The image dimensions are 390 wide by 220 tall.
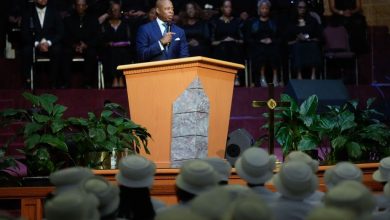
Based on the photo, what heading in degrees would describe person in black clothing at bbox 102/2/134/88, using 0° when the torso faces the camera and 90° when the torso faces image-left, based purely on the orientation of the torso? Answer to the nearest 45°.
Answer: approximately 0°

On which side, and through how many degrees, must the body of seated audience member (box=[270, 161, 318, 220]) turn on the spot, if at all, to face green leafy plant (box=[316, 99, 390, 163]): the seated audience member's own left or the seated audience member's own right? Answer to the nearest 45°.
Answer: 0° — they already face it

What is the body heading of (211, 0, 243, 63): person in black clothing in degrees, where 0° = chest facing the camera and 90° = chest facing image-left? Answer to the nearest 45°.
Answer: approximately 0°

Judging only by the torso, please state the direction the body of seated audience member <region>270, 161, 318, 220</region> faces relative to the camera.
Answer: away from the camera

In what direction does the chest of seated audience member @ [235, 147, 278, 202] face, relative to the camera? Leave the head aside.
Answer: away from the camera

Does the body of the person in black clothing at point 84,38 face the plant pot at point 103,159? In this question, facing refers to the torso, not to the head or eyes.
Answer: yes

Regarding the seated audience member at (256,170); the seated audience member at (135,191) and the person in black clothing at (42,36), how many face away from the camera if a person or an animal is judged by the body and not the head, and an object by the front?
2

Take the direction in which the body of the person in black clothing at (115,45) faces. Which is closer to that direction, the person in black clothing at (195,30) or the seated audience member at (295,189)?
the seated audience member
